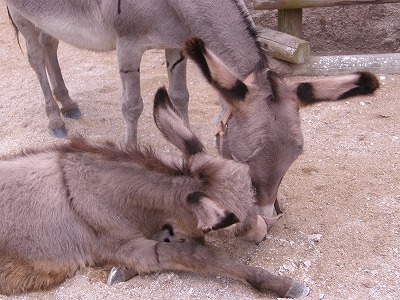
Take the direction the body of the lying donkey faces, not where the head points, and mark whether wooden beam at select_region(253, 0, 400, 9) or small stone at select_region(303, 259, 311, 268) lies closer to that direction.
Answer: the small stone

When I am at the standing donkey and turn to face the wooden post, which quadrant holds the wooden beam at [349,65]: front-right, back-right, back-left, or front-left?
front-right

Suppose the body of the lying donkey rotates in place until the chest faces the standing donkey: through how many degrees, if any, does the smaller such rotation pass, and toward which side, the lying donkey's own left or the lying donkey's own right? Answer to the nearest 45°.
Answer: approximately 45° to the lying donkey's own left

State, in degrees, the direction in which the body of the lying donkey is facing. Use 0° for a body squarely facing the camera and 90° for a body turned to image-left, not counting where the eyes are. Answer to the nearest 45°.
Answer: approximately 270°

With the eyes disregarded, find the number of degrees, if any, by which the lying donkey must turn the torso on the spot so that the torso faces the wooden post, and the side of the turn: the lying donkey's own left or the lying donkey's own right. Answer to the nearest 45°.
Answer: approximately 45° to the lying donkey's own left

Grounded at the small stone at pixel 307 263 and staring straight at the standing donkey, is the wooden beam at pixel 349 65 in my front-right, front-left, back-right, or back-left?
front-right

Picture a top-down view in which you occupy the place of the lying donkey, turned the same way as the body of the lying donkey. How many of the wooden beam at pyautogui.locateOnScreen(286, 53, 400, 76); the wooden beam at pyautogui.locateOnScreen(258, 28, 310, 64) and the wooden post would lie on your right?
0

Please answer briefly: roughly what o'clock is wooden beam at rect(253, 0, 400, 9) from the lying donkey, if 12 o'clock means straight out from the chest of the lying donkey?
The wooden beam is roughly at 10 o'clock from the lying donkey.

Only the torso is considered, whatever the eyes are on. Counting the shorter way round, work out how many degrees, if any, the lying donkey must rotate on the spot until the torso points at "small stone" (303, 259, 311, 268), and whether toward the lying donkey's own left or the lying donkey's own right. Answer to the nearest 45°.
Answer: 0° — it already faces it

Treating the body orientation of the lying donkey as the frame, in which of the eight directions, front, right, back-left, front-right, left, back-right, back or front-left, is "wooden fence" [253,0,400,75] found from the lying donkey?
front-left
